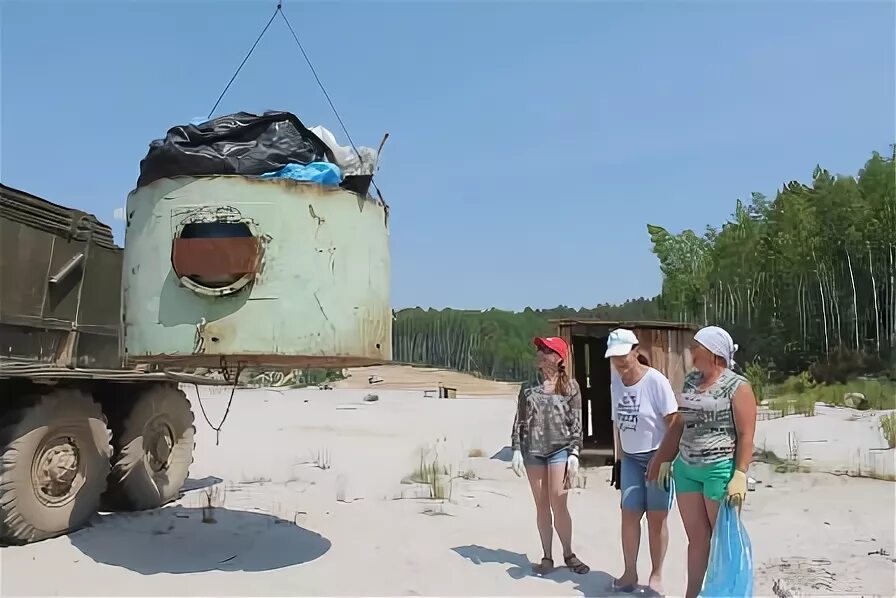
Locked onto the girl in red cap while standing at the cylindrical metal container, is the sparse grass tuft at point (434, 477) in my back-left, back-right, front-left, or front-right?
front-left

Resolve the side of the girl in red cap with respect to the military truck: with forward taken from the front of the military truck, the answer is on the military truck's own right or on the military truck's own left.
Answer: on the military truck's own left

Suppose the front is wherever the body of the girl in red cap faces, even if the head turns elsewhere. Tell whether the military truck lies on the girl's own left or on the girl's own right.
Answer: on the girl's own right

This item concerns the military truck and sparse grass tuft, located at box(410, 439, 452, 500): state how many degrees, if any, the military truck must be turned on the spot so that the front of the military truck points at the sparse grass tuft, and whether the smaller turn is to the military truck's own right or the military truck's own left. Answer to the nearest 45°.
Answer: approximately 180°

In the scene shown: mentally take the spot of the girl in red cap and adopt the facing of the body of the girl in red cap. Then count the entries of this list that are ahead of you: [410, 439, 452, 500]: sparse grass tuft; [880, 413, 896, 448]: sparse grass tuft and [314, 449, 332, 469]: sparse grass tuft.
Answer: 0

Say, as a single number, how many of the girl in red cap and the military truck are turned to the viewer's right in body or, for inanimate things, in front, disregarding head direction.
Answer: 0

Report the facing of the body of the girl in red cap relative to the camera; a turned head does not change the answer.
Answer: toward the camera
